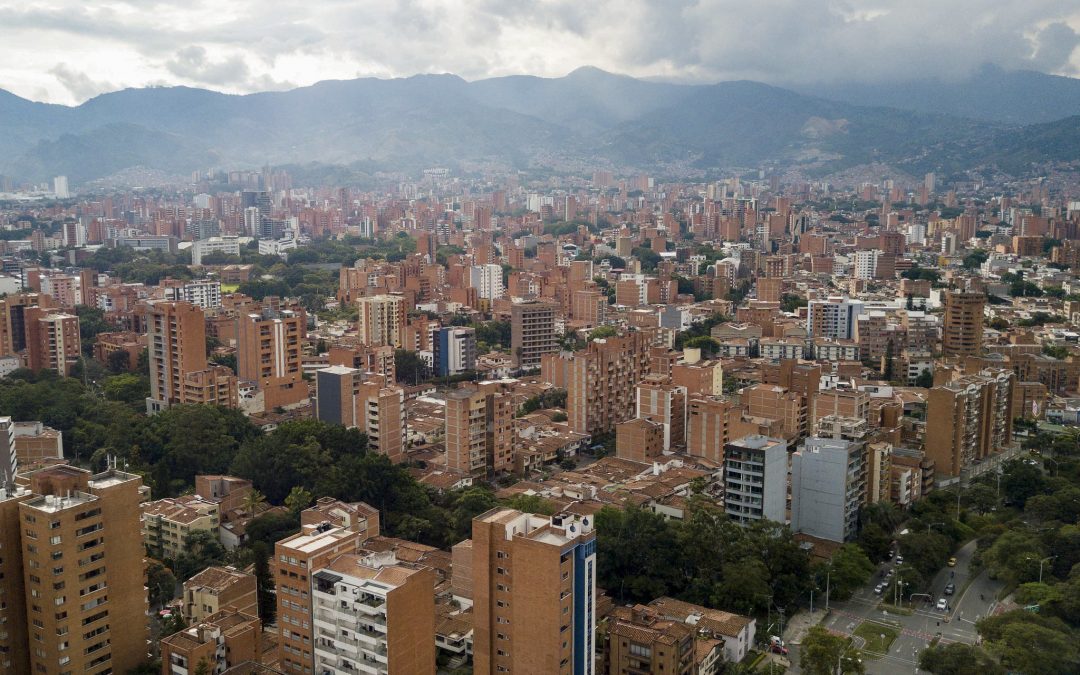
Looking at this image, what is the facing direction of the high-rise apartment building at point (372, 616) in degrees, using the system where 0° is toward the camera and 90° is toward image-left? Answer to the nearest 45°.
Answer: approximately 45°

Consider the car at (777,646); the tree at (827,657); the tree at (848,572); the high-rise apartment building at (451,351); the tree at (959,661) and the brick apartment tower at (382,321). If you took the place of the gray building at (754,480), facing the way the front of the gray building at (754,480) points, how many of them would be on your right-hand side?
2

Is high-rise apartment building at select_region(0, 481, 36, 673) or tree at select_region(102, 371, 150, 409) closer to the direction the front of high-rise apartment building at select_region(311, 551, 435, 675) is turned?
the high-rise apartment building

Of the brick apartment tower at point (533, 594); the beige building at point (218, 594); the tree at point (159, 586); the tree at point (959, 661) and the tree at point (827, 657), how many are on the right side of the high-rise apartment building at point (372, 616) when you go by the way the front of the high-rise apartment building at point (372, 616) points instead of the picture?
2

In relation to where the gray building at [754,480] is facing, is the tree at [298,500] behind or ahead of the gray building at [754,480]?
ahead

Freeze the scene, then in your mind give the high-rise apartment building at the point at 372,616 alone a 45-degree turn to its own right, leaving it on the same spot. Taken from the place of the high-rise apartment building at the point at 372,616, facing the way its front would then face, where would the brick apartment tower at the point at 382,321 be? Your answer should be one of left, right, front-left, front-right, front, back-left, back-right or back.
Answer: right

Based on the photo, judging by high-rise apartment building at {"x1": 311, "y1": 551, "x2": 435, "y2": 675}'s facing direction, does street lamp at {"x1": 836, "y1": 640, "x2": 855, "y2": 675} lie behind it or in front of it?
behind

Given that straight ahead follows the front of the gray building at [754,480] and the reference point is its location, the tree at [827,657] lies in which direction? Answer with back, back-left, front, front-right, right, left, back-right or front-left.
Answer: front-left

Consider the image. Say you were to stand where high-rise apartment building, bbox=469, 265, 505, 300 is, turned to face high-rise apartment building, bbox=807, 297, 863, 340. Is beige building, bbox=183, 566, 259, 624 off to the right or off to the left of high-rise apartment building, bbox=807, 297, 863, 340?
right

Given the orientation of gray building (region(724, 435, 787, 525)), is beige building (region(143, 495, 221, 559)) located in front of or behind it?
in front

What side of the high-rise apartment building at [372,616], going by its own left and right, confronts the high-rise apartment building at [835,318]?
back

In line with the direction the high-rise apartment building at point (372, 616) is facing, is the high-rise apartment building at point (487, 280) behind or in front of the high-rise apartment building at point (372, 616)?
behind

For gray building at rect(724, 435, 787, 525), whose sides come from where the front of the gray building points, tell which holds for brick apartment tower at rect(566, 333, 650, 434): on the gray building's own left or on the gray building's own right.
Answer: on the gray building's own right

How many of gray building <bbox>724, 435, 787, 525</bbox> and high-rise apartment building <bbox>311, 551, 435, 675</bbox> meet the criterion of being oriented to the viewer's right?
0

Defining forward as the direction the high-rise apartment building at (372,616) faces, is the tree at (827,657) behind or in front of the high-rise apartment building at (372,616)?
behind
